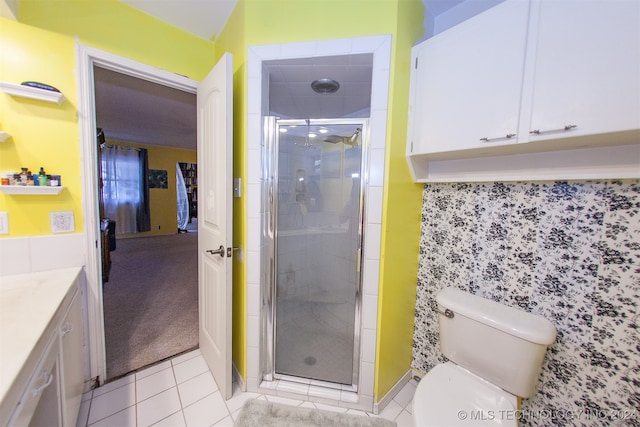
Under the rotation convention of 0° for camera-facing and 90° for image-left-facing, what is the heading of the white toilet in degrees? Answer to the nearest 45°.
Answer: approximately 45°

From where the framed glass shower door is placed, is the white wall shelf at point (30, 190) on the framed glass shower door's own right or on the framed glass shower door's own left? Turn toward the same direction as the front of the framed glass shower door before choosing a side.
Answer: on the framed glass shower door's own right

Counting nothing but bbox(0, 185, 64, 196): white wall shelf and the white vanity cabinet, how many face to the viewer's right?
1

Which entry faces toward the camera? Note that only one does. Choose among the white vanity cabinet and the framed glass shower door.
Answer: the framed glass shower door

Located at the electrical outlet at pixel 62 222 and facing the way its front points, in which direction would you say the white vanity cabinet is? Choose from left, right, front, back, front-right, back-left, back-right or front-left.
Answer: front

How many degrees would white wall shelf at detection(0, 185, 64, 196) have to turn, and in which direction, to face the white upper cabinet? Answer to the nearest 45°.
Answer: approximately 45° to its left

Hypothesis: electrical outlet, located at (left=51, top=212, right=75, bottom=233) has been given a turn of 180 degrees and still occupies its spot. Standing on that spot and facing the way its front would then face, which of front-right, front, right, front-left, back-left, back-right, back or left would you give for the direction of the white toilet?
back-right

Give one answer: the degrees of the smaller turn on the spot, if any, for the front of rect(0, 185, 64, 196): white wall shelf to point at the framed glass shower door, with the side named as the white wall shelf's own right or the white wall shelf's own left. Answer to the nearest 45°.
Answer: approximately 45° to the white wall shelf's own left

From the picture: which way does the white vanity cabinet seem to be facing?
to the viewer's right

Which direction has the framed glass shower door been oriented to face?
toward the camera
